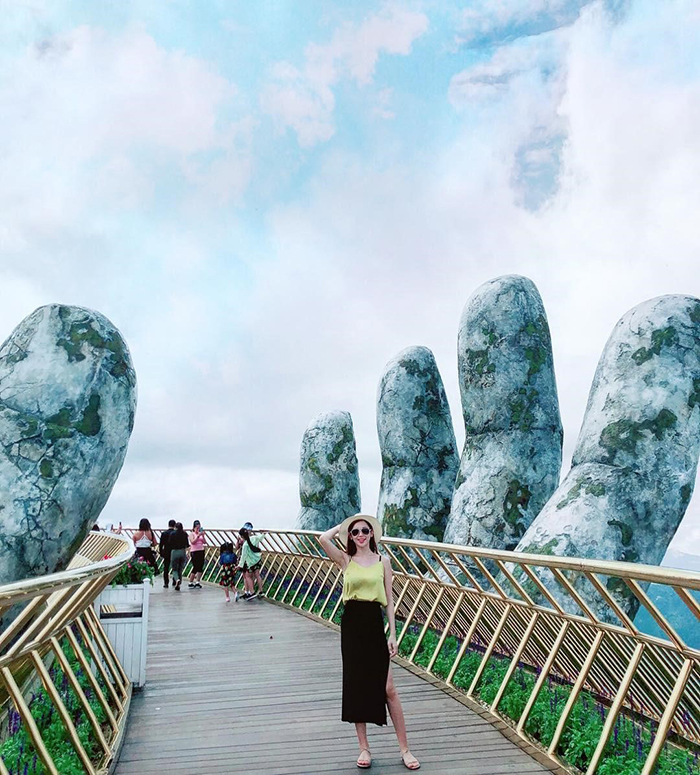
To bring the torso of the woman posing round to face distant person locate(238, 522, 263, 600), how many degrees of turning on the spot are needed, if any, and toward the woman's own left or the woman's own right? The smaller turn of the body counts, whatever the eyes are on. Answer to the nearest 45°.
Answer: approximately 180°

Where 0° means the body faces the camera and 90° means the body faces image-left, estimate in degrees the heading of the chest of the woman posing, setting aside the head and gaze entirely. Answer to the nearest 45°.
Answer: approximately 0°
